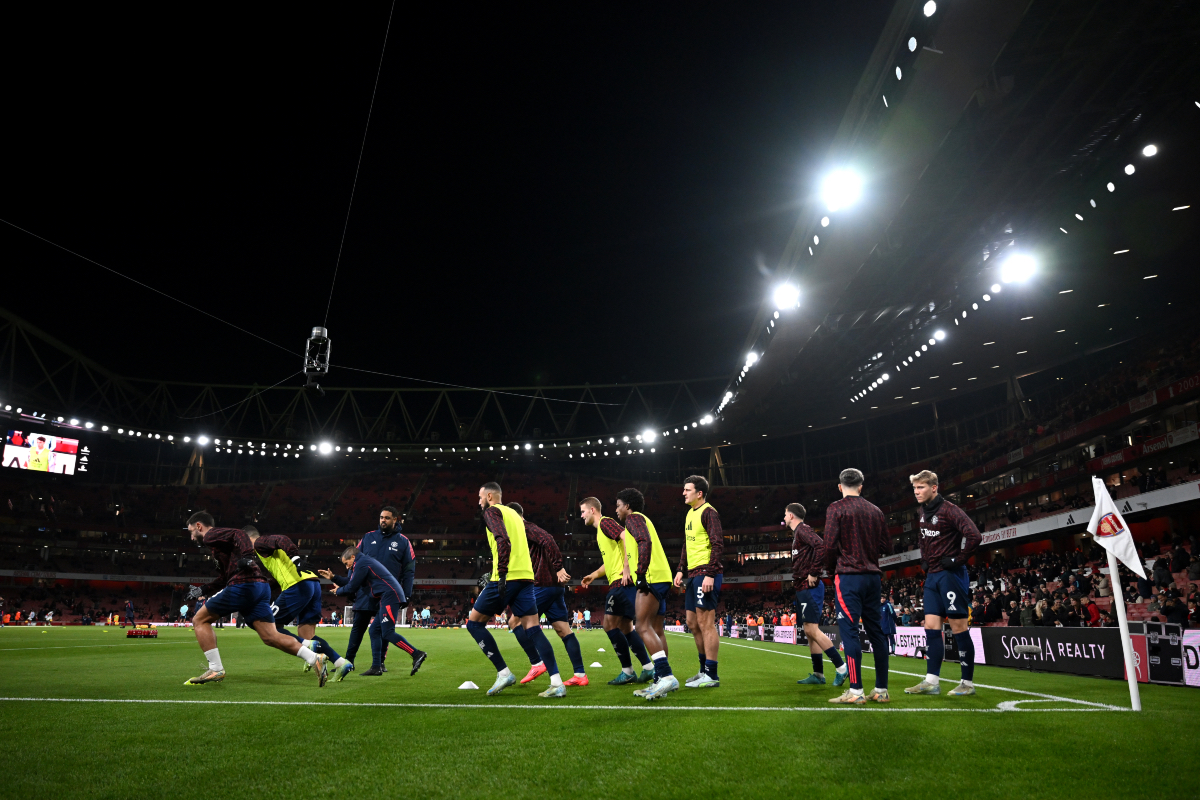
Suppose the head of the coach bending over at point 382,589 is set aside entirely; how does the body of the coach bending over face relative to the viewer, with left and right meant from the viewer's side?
facing to the left of the viewer

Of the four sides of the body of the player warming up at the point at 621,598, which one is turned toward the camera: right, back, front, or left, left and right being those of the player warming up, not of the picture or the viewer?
left

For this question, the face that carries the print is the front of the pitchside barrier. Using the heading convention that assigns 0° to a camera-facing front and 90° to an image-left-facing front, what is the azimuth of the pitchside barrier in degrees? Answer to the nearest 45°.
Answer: approximately 45°

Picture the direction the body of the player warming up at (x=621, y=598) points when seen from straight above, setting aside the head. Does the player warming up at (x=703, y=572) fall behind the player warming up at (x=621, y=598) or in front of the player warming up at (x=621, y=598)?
behind

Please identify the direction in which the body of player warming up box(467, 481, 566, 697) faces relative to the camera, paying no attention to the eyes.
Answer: to the viewer's left

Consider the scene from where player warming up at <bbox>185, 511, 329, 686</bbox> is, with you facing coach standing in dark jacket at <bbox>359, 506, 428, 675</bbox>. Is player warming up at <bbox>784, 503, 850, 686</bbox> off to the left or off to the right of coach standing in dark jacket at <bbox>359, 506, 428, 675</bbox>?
right

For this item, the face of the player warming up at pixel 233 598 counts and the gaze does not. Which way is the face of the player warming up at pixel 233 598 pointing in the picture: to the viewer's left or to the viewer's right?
to the viewer's left

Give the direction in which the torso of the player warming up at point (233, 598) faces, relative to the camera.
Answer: to the viewer's left

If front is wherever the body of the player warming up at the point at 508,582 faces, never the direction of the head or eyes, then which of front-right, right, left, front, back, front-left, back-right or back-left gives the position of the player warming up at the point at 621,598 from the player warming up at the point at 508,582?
back-right

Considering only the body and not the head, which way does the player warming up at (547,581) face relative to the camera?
to the viewer's left

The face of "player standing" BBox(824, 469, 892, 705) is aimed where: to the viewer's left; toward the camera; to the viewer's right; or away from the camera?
away from the camera

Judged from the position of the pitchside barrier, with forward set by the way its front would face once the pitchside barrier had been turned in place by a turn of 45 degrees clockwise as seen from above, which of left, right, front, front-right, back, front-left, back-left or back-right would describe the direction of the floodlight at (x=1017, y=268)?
right

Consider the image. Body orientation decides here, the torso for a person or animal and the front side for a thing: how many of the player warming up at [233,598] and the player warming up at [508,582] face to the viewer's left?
2

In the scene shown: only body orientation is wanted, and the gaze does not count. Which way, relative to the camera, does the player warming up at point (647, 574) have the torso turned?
to the viewer's left
